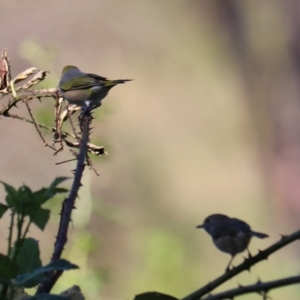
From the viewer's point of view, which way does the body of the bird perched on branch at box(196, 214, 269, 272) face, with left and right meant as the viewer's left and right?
facing to the left of the viewer

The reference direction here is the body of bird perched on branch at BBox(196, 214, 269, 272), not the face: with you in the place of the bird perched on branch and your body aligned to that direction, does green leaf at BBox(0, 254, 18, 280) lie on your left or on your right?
on your left

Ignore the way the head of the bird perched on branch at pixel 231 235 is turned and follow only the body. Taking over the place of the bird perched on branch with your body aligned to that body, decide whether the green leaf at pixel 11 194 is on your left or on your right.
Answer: on your left
